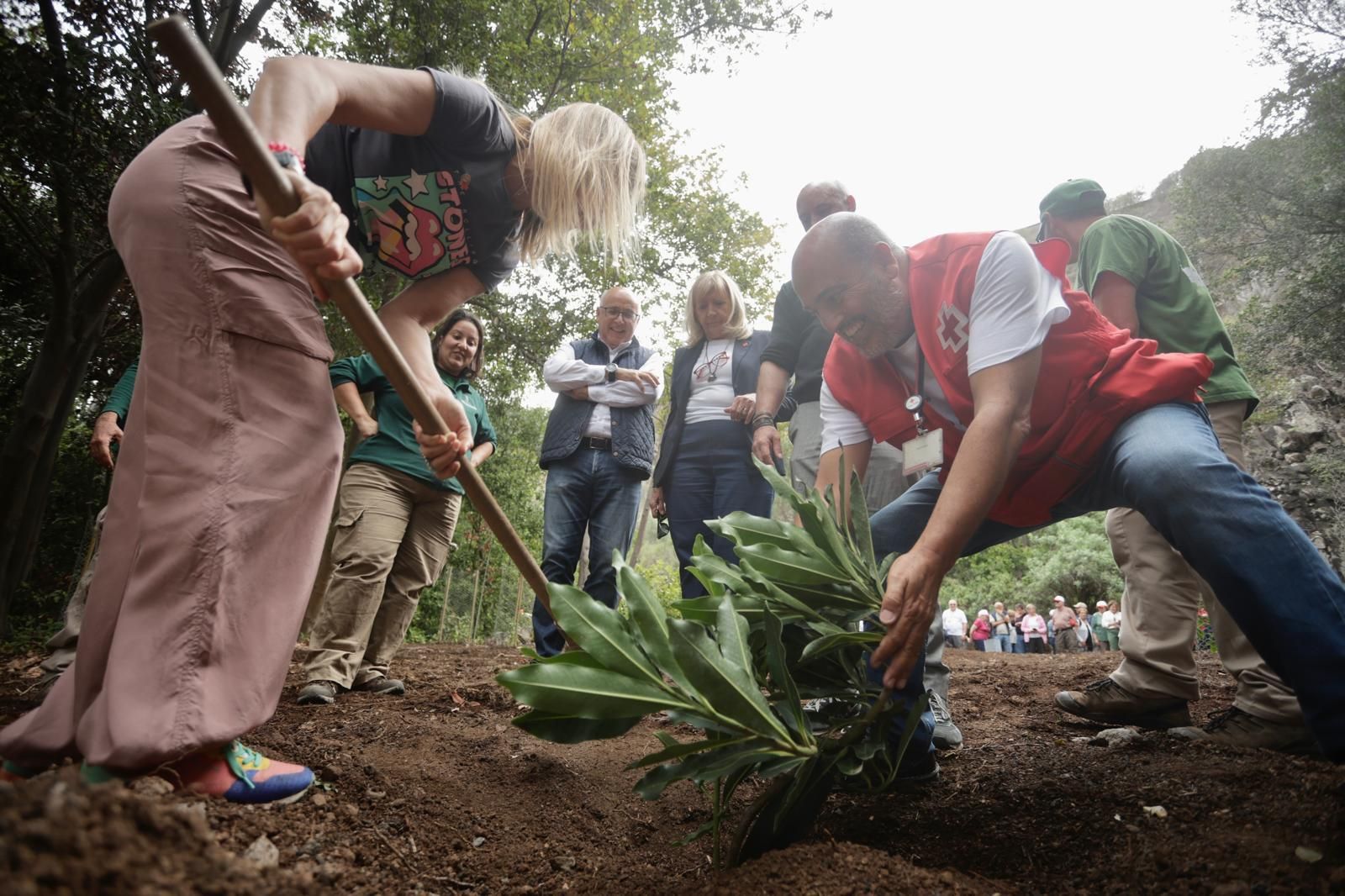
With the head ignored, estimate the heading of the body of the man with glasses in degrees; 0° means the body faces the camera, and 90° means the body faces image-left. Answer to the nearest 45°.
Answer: approximately 0°

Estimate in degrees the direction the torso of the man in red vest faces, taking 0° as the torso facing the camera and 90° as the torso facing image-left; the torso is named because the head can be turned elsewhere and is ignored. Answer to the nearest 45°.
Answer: approximately 45°

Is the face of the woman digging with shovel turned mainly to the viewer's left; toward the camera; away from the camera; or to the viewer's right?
to the viewer's right

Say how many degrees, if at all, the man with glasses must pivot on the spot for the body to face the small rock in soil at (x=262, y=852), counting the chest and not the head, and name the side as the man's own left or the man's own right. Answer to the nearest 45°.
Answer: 0° — they already face it

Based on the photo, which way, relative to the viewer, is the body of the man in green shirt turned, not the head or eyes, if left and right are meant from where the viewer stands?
facing to the left of the viewer

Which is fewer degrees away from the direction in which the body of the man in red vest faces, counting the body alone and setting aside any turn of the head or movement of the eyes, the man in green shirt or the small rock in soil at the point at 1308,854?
the small rock in soil

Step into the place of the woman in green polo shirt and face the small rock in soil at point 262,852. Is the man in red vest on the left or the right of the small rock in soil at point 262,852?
left

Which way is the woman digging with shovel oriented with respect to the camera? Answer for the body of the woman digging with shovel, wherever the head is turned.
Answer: to the viewer's right
